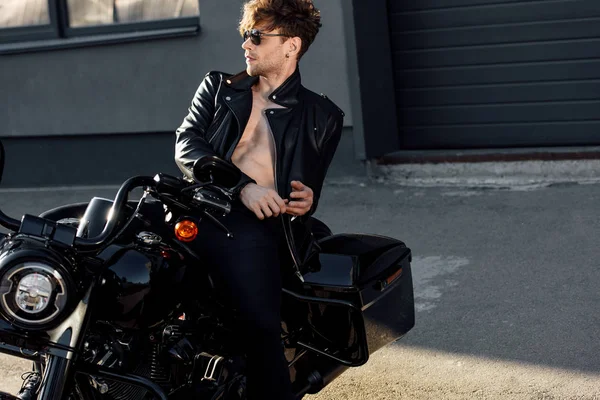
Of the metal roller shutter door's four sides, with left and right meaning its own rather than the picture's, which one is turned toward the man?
front

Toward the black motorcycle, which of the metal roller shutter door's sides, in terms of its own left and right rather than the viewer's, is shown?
front

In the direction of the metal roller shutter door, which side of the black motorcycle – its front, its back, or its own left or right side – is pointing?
back

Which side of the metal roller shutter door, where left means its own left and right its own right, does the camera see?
front

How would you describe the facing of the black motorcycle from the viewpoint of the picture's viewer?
facing the viewer and to the left of the viewer

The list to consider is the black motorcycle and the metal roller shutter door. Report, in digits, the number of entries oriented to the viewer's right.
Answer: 0

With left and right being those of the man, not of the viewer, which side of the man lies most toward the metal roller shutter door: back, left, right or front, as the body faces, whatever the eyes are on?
back

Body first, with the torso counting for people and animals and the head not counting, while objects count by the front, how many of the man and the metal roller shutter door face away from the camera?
0
